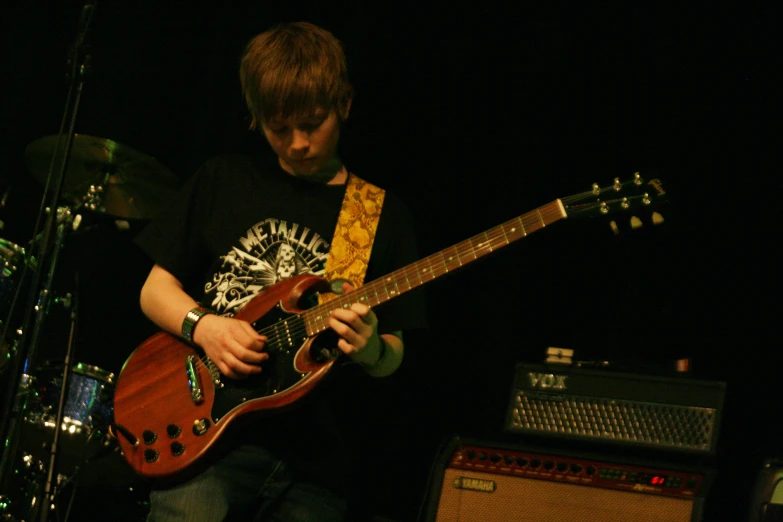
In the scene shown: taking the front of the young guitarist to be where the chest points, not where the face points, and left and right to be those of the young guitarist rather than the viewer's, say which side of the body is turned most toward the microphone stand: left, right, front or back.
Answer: right

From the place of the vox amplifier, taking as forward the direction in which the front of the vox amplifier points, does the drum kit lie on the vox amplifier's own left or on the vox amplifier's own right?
on the vox amplifier's own right

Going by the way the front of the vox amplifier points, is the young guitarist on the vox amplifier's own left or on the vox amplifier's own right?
on the vox amplifier's own right

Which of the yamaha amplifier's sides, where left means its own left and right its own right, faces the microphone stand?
right

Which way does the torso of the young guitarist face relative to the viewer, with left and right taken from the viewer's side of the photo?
facing the viewer

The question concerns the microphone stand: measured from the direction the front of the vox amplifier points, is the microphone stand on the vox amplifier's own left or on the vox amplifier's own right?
on the vox amplifier's own right

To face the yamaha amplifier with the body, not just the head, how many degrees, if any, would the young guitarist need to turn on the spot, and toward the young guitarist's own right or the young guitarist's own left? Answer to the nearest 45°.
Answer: approximately 90° to the young guitarist's own left

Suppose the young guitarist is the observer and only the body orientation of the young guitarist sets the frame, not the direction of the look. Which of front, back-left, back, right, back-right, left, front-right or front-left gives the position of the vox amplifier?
left

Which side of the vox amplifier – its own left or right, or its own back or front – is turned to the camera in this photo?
front
